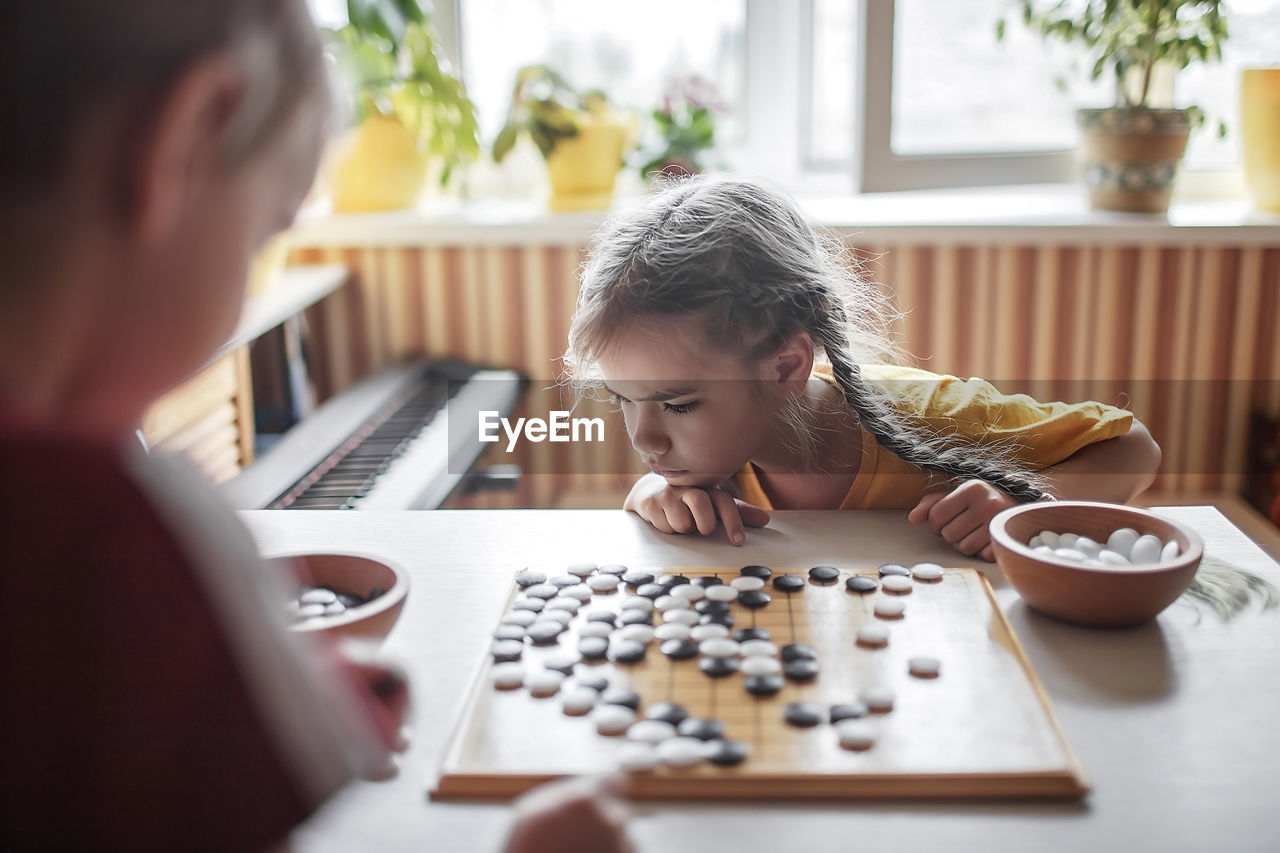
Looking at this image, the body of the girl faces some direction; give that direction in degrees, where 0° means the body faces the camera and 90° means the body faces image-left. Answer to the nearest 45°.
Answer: approximately 45°

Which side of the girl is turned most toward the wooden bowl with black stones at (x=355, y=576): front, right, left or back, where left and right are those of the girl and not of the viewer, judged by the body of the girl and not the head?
front

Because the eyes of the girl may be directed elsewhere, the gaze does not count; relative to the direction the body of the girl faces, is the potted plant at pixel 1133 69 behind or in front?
behind

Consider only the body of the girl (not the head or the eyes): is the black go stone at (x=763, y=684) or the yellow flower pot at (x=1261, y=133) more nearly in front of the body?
the black go stone

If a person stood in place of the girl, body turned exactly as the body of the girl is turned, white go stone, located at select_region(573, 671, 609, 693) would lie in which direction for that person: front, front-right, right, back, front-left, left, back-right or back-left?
front-left

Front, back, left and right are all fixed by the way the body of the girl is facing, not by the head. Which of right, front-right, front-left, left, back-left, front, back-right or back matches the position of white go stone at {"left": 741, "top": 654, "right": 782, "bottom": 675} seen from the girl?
front-left
